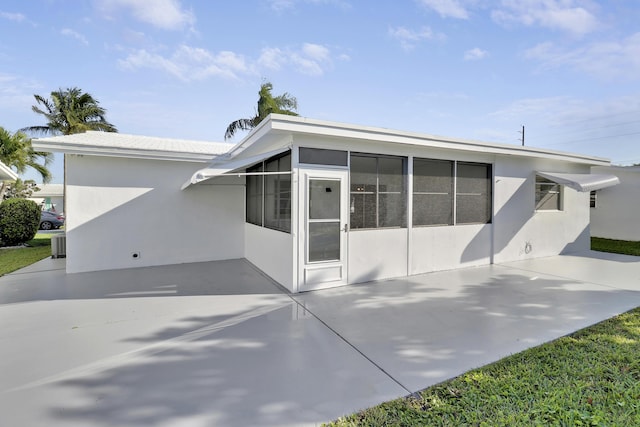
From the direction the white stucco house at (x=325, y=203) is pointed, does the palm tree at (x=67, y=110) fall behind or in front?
behind

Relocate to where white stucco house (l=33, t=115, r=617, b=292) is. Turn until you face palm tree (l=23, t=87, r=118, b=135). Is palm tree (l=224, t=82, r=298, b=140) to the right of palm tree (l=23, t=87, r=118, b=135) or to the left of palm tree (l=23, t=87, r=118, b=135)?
right

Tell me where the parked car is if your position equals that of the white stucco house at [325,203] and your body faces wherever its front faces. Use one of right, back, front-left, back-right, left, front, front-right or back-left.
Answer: back

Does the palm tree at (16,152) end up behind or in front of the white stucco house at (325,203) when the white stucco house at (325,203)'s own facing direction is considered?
behind

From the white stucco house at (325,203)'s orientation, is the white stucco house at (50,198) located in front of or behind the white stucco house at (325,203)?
behind

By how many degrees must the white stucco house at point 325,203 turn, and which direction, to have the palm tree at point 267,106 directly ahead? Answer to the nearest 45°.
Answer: approximately 135° to its left

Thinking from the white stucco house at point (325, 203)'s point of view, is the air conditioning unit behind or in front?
behind

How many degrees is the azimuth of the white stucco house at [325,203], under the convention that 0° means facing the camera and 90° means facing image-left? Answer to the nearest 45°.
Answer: approximately 315°
